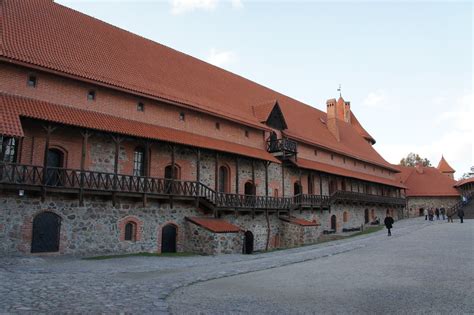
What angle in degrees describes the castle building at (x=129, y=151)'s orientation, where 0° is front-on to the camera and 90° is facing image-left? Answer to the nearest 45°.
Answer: approximately 315°

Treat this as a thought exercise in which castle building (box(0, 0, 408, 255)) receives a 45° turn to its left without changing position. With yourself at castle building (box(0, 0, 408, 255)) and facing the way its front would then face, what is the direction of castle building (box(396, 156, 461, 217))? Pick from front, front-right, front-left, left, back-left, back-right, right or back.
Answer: front-left
